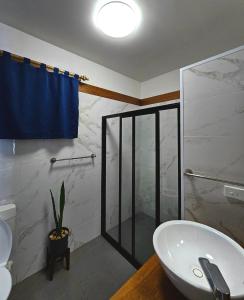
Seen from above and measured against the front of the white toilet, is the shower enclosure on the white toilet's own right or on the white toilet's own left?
on the white toilet's own left

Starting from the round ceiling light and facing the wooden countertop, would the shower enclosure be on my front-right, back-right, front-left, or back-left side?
back-left

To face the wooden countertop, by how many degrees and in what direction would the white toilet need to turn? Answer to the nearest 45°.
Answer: approximately 45° to its left

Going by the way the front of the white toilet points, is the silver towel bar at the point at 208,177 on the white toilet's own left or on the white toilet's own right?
on the white toilet's own left

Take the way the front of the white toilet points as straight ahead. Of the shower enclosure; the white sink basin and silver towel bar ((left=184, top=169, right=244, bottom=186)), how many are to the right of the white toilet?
0
